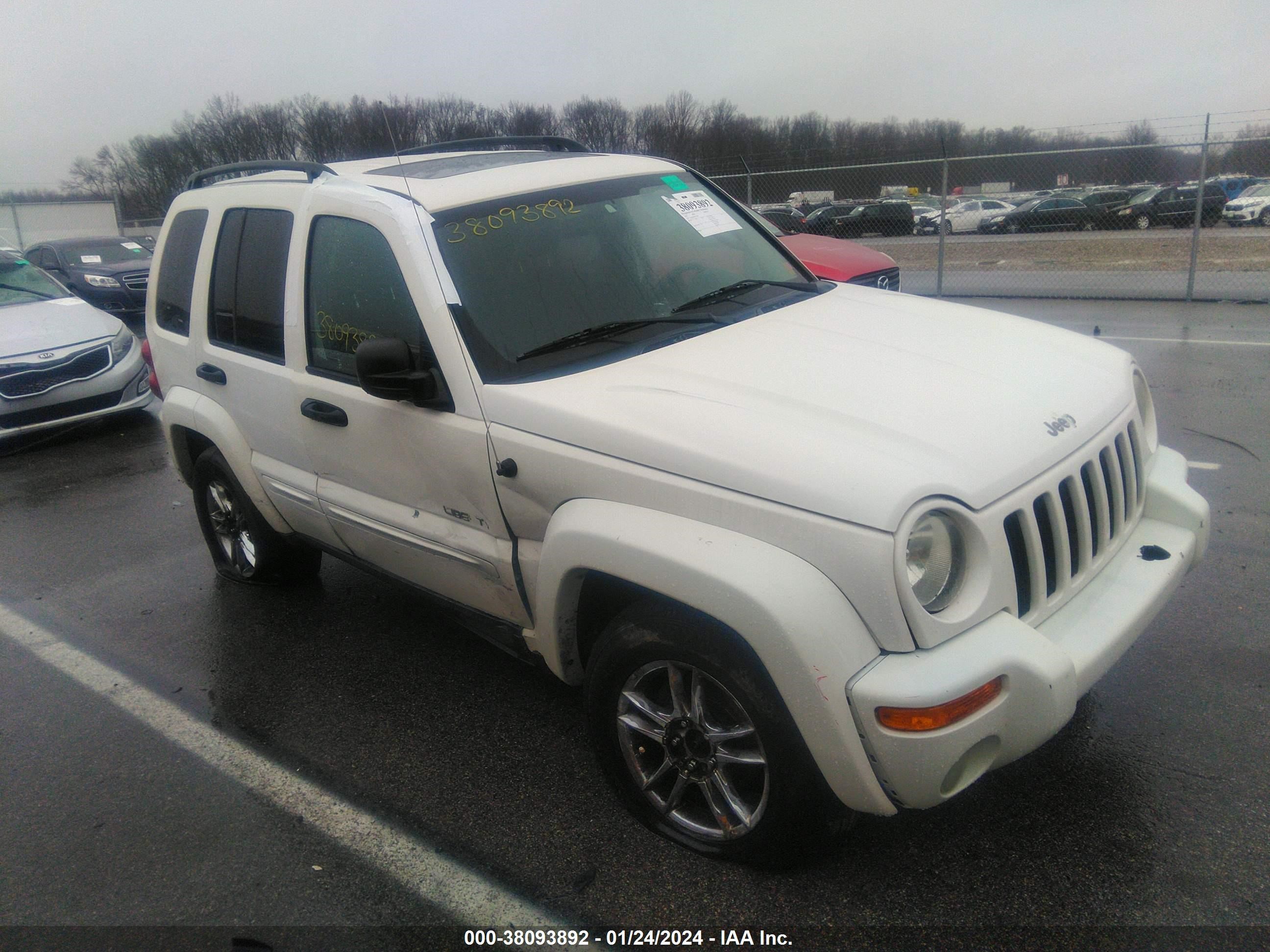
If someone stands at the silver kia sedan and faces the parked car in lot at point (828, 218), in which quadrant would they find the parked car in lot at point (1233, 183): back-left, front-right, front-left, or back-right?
front-right

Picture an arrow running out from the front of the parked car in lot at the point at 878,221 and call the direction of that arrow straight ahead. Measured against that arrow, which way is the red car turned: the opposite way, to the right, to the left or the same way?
to the left

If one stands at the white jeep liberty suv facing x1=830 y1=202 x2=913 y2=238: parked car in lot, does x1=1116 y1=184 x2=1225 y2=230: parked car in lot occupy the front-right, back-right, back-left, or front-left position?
front-right

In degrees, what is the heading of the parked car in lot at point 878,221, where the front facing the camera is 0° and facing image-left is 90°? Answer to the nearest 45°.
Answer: approximately 45°

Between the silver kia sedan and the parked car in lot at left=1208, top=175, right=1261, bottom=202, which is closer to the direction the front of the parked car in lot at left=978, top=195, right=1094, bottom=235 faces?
the silver kia sedan

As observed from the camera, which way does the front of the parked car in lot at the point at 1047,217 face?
facing the viewer and to the left of the viewer

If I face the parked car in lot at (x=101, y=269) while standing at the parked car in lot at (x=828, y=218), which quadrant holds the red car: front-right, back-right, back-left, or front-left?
front-left

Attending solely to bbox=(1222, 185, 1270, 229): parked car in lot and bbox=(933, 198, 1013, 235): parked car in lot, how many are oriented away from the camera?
0

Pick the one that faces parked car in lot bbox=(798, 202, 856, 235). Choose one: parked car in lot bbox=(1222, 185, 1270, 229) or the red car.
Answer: parked car in lot bbox=(1222, 185, 1270, 229)

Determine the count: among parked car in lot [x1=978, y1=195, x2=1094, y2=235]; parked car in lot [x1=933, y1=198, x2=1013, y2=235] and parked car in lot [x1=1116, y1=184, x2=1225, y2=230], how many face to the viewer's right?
0

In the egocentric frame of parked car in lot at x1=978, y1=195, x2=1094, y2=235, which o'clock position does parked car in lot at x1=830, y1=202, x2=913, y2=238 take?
parked car in lot at x1=830, y1=202, x2=913, y2=238 is roughly at 12 o'clock from parked car in lot at x1=978, y1=195, x2=1094, y2=235.

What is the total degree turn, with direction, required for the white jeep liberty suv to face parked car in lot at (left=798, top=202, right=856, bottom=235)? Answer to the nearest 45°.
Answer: approximately 135° to its left

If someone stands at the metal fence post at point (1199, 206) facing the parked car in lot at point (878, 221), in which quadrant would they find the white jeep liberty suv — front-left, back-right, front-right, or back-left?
back-left

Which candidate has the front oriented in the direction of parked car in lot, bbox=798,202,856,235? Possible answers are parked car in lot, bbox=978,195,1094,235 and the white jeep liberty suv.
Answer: parked car in lot, bbox=978,195,1094,235

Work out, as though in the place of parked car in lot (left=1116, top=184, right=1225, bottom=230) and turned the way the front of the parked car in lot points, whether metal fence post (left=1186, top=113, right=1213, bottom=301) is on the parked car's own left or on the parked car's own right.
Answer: on the parked car's own left

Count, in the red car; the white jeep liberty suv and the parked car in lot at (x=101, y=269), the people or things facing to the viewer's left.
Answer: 0

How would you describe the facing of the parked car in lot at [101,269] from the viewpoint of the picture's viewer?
facing the viewer and to the right of the viewer

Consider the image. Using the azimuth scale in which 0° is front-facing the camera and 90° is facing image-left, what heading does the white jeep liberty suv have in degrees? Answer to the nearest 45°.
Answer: approximately 315°
